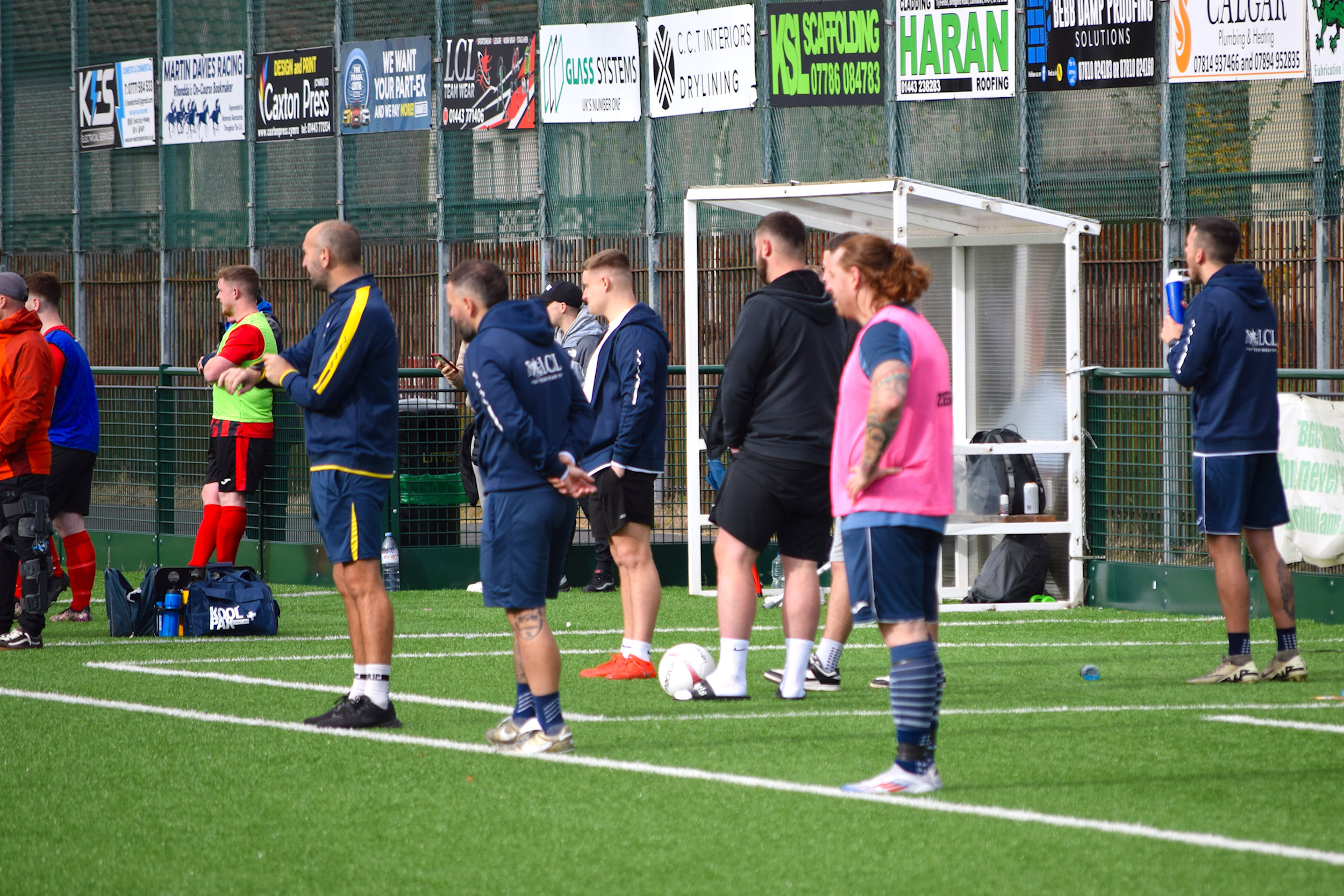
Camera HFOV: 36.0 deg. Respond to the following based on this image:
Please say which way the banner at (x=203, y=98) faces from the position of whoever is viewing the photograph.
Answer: facing the viewer and to the left of the viewer

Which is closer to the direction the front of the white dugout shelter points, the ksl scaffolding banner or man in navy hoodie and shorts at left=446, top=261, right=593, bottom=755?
the man in navy hoodie and shorts

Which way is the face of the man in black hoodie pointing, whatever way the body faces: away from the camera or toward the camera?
away from the camera

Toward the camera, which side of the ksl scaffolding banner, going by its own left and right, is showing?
front

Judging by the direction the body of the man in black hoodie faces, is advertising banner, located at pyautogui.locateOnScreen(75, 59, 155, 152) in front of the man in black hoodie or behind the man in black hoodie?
in front

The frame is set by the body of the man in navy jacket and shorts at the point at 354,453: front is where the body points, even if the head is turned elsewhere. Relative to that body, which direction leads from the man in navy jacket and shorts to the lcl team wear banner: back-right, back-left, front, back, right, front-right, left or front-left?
right

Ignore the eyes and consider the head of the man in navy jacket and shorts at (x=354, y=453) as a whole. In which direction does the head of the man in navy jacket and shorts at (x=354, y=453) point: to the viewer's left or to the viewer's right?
to the viewer's left

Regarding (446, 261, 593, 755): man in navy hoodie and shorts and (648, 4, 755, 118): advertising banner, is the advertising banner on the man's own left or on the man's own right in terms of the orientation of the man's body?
on the man's own right

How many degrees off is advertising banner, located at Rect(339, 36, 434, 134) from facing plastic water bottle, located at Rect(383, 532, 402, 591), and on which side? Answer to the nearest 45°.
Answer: approximately 45° to its left
